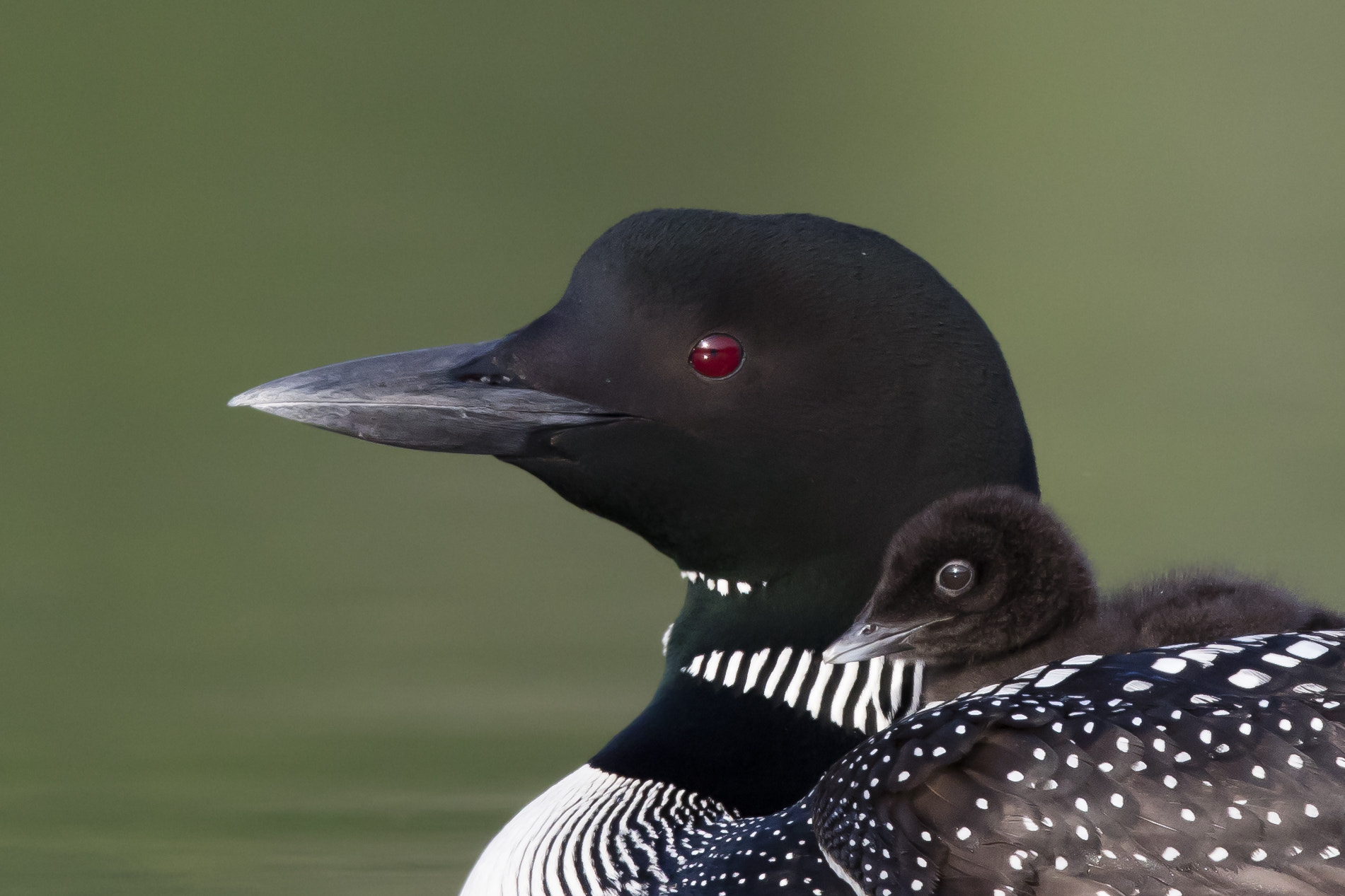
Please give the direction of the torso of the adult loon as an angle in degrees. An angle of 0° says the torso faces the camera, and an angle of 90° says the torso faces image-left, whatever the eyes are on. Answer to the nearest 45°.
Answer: approximately 90°

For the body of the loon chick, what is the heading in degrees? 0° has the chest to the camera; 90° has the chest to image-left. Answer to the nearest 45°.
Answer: approximately 90°
